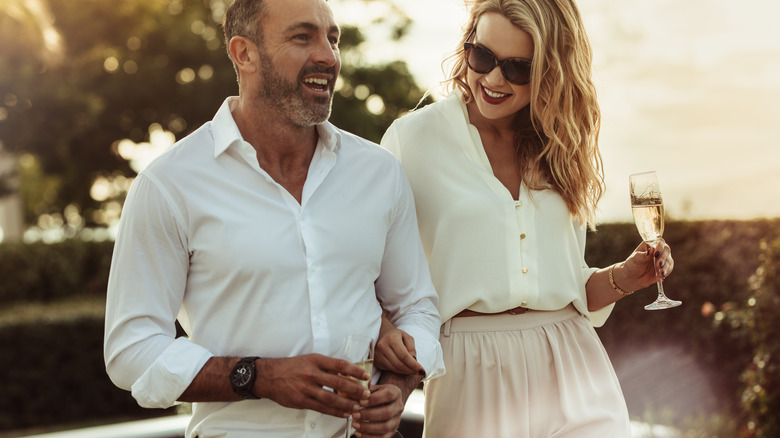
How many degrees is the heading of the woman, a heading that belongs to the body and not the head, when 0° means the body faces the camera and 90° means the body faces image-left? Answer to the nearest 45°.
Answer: approximately 0°

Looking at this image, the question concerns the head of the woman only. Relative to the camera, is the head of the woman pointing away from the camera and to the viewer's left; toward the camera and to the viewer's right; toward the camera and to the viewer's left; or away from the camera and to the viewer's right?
toward the camera and to the viewer's left

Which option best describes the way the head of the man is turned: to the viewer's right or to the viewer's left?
to the viewer's right

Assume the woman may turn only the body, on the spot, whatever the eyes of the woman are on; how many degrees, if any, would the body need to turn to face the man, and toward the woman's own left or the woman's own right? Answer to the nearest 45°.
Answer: approximately 45° to the woman's own right
